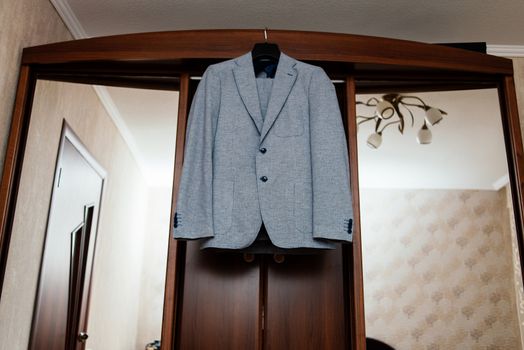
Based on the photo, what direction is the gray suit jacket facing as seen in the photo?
toward the camera
